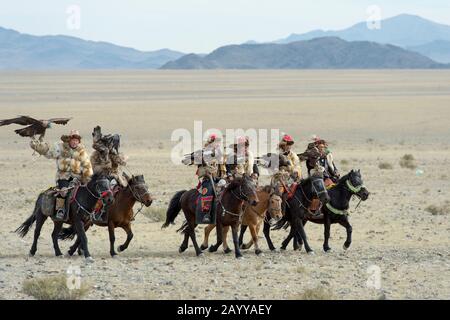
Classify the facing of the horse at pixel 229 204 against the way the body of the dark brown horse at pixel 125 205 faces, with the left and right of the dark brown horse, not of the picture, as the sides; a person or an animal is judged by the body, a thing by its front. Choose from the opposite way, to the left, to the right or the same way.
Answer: the same way

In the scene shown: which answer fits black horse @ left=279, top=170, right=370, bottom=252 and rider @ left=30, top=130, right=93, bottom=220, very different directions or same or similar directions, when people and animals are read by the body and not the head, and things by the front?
same or similar directions

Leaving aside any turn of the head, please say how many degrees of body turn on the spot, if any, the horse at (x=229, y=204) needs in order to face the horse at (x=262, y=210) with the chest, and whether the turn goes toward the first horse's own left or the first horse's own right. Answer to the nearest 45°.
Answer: approximately 45° to the first horse's own left

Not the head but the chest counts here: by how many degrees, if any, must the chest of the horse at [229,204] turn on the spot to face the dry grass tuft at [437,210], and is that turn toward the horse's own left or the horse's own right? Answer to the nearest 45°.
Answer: approximately 90° to the horse's own left

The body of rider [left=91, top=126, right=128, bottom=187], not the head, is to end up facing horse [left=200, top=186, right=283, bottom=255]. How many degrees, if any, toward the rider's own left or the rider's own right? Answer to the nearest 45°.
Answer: approximately 45° to the rider's own left

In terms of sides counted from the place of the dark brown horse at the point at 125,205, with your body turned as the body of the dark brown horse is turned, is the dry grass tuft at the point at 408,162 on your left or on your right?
on your left

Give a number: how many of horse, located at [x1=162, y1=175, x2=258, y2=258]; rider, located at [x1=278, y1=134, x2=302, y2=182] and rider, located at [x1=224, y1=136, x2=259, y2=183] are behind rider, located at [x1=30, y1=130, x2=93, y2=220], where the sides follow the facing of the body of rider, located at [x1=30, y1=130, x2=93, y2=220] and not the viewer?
0

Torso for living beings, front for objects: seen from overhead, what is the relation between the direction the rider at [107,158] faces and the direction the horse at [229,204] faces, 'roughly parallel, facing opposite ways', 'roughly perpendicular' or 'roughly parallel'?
roughly parallel

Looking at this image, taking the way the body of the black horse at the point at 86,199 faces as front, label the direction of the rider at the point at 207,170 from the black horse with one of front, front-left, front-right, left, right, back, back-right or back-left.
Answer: front-left

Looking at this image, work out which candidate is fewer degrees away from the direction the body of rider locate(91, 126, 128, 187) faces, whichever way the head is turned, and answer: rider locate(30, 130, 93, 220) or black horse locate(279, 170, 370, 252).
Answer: the black horse

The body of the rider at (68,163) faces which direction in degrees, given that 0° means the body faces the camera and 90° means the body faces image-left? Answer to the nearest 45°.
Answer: approximately 315°

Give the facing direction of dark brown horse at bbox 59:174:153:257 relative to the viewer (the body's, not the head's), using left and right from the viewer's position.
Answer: facing the viewer and to the right of the viewer

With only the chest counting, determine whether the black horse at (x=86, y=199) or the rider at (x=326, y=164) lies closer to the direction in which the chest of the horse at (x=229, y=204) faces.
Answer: the rider

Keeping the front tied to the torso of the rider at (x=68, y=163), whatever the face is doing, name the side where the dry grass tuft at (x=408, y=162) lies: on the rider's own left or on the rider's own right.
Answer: on the rider's own left

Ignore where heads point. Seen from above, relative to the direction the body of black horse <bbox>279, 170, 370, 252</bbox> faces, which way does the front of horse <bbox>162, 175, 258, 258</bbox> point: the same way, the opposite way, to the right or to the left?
the same way
